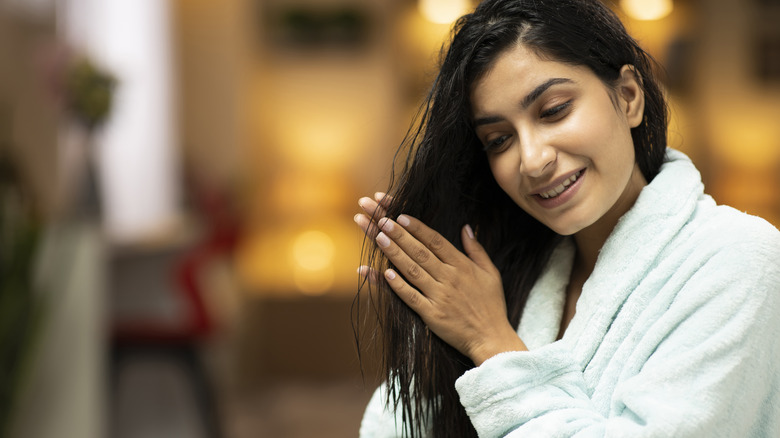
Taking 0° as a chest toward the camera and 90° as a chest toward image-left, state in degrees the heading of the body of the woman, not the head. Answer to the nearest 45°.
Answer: approximately 45°

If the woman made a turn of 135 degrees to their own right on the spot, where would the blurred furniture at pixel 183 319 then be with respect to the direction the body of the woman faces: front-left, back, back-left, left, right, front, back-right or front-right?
front-left

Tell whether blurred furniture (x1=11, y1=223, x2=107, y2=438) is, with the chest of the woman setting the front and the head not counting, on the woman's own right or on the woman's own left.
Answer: on the woman's own right

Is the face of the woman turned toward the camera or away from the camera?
toward the camera

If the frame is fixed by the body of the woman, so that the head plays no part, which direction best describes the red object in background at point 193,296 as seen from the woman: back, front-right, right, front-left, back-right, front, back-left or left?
right

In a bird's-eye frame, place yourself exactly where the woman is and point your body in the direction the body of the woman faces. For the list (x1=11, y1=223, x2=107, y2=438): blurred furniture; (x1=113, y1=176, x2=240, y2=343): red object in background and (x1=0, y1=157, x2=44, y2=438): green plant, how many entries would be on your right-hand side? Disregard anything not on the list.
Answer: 3
